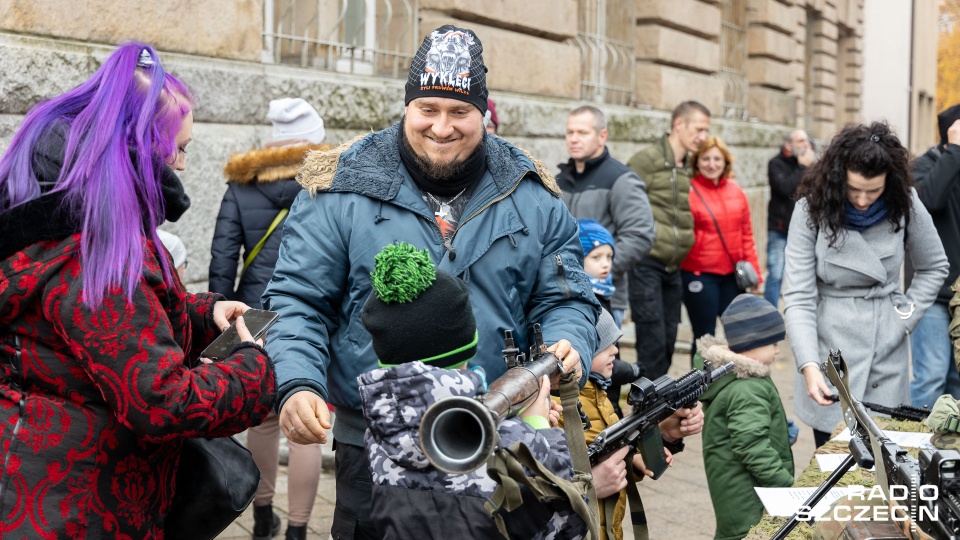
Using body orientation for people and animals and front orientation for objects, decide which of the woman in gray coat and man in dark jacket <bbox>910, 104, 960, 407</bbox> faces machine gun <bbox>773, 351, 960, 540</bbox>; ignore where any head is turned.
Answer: the woman in gray coat

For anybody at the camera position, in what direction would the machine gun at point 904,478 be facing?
facing away from the viewer and to the left of the viewer

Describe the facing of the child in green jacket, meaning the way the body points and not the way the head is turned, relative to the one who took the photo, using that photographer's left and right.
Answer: facing to the right of the viewer

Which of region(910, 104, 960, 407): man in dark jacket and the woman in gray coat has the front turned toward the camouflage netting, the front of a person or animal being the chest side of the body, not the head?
the woman in gray coat

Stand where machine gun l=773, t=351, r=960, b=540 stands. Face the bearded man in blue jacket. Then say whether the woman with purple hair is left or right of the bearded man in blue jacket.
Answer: left
